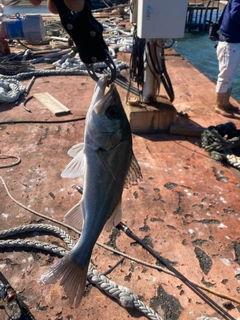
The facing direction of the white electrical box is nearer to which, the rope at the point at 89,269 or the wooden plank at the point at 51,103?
the rope

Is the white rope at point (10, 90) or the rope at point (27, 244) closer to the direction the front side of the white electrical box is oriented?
the rope

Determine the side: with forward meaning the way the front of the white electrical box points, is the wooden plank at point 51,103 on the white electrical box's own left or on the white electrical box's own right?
on the white electrical box's own right

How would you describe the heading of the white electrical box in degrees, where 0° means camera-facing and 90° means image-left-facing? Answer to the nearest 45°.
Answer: approximately 0°

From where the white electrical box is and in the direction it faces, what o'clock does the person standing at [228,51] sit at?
The person standing is roughly at 8 o'clock from the white electrical box.

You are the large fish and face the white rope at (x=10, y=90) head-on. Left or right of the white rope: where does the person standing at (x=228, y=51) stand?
right

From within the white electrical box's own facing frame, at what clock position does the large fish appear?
The large fish is roughly at 12 o'clock from the white electrical box.

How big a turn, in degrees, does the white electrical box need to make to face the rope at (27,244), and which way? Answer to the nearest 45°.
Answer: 0° — it already faces it
